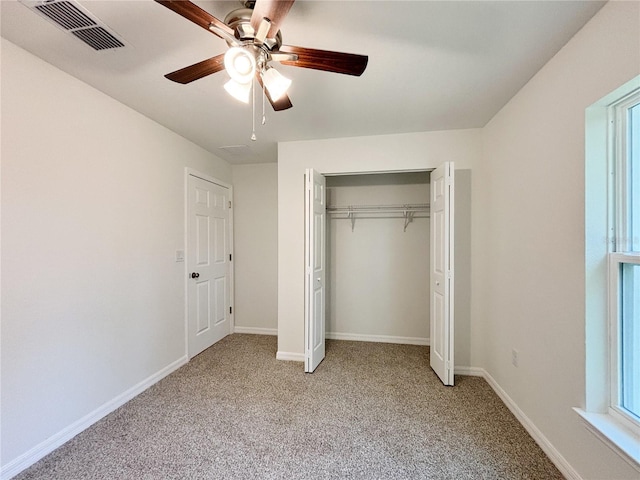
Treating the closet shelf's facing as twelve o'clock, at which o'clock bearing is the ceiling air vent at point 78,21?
The ceiling air vent is roughly at 1 o'clock from the closet shelf.

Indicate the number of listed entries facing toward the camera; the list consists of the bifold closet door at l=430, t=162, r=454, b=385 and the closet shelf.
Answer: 1

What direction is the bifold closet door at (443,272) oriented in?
to the viewer's left

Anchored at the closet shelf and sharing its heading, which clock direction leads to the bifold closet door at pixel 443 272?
The bifold closet door is roughly at 11 o'clock from the closet shelf.

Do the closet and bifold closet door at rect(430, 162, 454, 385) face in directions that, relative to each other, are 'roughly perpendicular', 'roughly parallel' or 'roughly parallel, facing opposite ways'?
roughly perpendicular

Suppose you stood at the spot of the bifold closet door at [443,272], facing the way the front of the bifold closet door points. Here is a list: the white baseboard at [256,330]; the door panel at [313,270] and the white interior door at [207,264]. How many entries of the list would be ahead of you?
3

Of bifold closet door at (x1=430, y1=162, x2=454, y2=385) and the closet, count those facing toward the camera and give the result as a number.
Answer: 1

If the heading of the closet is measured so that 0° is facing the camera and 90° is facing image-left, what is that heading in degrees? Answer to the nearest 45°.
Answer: approximately 0°

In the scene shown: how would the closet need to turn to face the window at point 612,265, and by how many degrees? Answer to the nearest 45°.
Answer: approximately 45° to its left
